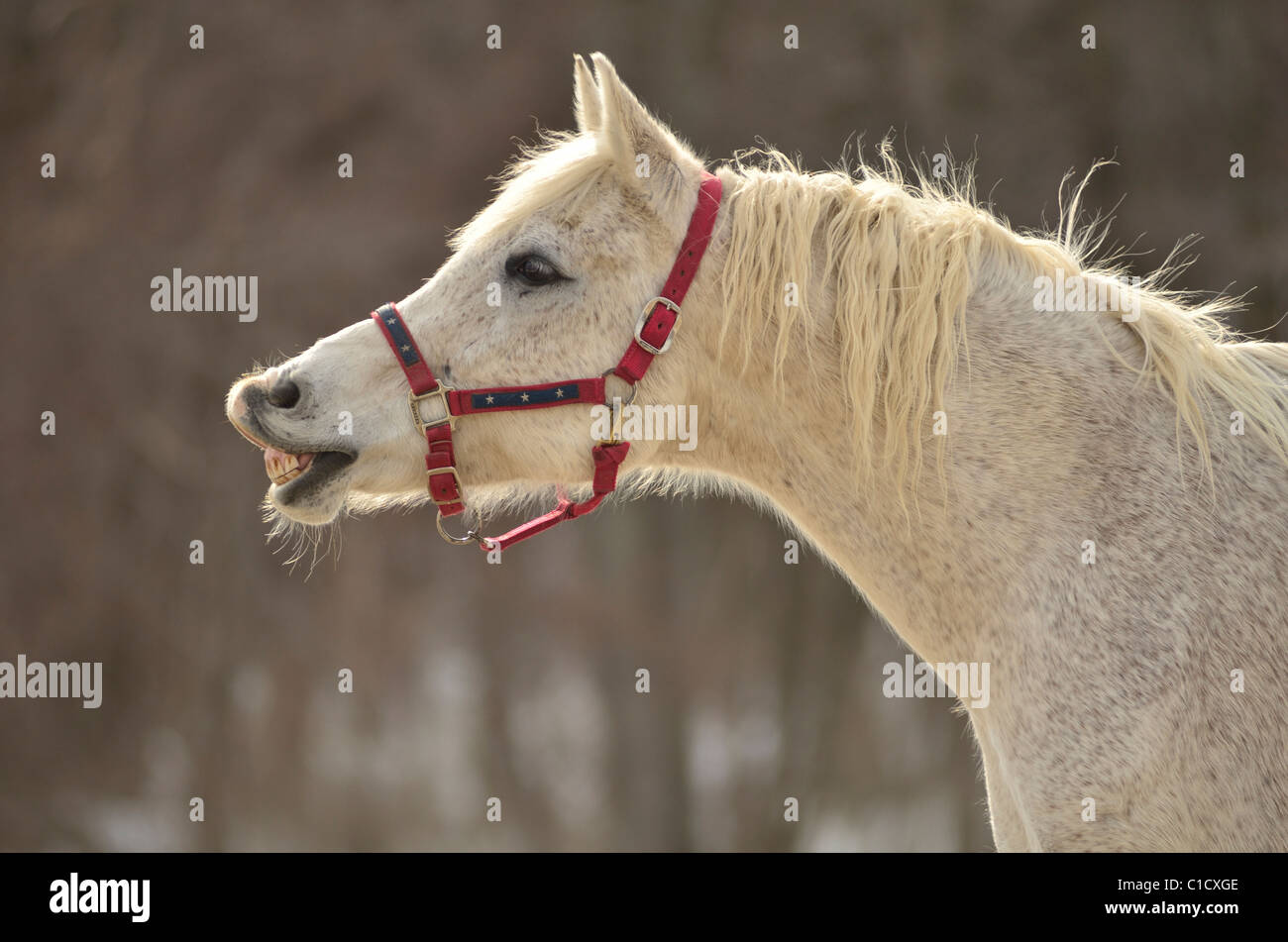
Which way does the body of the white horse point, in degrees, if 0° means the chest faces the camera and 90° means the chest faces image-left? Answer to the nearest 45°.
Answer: approximately 90°
